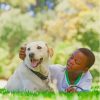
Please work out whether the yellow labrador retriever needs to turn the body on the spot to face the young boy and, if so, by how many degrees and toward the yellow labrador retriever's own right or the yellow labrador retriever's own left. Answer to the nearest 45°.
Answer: approximately 45° to the yellow labrador retriever's own left

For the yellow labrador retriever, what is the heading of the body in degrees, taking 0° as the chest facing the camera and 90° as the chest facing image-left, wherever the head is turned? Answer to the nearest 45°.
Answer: approximately 315°
